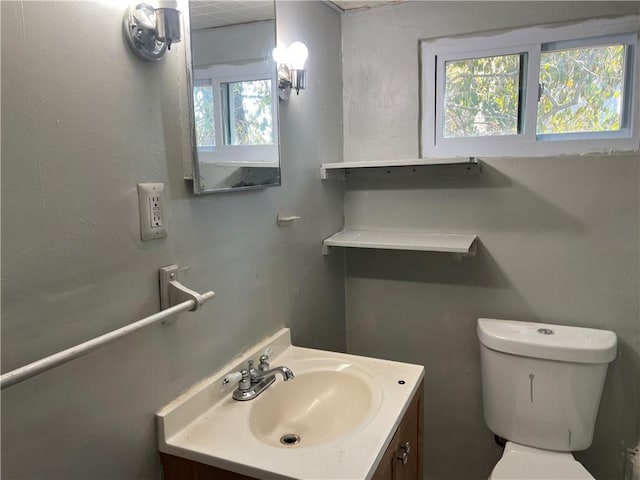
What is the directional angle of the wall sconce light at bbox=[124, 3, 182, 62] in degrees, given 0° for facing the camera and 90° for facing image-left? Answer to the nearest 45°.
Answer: approximately 315°

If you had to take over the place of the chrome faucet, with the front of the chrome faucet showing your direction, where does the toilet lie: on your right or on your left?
on your left

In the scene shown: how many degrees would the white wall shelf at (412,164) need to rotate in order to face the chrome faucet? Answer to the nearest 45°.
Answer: approximately 45° to its right

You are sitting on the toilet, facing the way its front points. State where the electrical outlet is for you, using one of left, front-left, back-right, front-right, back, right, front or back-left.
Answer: front-right

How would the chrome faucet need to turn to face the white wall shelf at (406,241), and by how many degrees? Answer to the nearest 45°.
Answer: approximately 90° to its left

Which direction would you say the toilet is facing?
toward the camera

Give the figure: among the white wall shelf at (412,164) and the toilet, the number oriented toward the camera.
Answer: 2

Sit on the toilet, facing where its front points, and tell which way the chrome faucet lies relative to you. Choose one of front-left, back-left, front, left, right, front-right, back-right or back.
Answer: front-right

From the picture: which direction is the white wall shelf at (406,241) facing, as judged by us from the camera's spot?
facing the viewer

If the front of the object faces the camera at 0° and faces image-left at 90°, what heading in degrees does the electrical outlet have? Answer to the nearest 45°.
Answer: approximately 315°

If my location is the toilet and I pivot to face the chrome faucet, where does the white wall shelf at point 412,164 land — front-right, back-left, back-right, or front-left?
front-right

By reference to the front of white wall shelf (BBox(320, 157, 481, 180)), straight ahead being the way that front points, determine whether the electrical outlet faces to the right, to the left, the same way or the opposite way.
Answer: to the left

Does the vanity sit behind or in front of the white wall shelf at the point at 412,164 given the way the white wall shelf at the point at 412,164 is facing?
in front

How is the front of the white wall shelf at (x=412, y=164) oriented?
toward the camera
